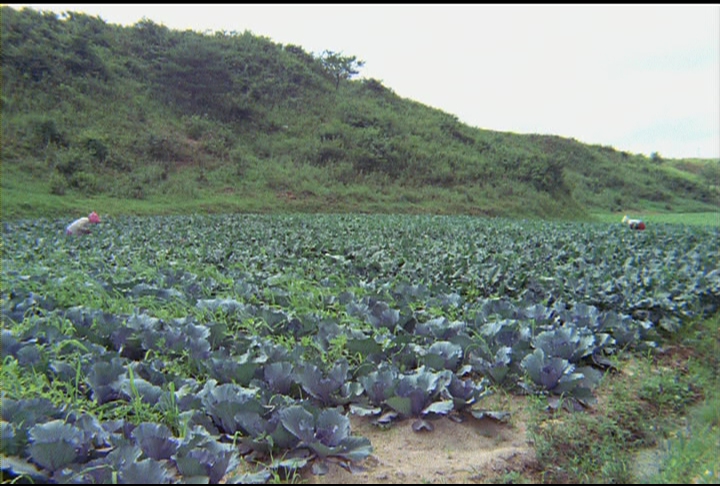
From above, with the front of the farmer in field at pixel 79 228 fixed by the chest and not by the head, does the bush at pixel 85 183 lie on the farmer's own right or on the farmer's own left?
on the farmer's own left

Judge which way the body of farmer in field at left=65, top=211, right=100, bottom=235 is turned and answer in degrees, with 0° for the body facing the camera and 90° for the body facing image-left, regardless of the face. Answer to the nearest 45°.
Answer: approximately 270°
